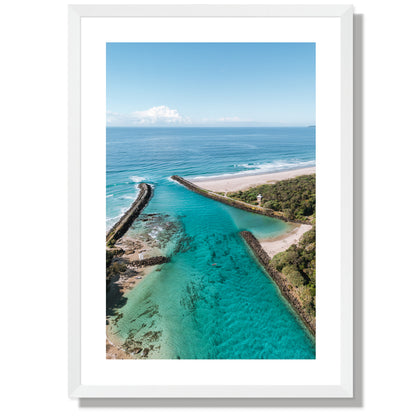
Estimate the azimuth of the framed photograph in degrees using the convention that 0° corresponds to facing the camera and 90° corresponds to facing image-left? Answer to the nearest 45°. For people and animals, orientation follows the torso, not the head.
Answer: approximately 0°
